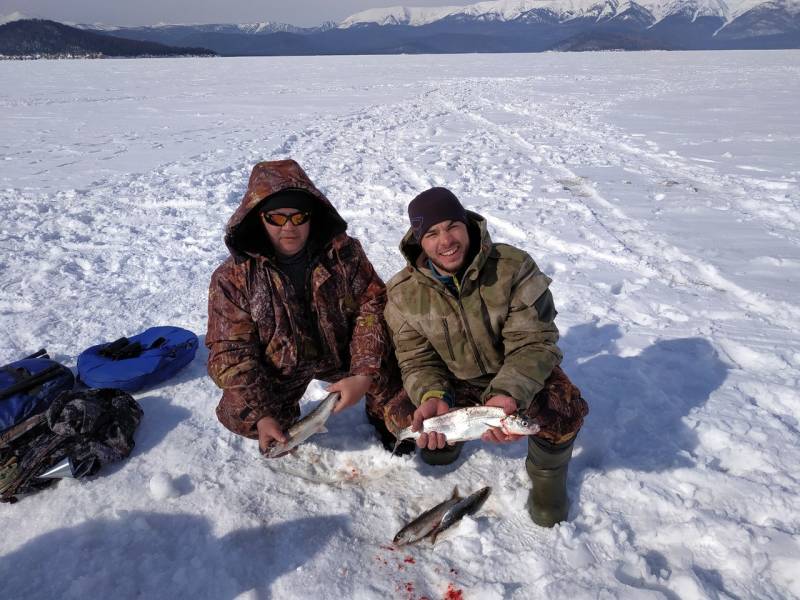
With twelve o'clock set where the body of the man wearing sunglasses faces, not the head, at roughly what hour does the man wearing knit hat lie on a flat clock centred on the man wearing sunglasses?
The man wearing knit hat is roughly at 10 o'clock from the man wearing sunglasses.

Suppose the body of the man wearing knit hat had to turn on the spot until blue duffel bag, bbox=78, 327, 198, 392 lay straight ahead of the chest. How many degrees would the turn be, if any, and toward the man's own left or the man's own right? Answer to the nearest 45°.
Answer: approximately 90° to the man's own right

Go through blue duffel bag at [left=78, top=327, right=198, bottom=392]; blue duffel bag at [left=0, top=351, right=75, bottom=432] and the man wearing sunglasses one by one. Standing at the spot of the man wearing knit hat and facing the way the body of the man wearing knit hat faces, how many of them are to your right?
3

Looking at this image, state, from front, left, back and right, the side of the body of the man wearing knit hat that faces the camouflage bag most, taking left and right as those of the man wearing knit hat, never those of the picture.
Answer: right

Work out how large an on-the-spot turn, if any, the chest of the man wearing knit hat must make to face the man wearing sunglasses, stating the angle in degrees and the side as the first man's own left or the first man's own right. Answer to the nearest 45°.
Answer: approximately 90° to the first man's own right

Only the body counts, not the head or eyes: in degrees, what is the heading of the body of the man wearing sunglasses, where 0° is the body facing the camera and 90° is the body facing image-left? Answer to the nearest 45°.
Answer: approximately 0°

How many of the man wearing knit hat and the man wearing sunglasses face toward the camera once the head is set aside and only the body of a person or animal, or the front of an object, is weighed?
2

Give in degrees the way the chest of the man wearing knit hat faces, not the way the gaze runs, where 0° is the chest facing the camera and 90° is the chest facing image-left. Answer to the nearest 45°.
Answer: approximately 0°

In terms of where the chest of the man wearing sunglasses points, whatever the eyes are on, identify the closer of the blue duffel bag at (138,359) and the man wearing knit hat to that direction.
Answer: the man wearing knit hat
